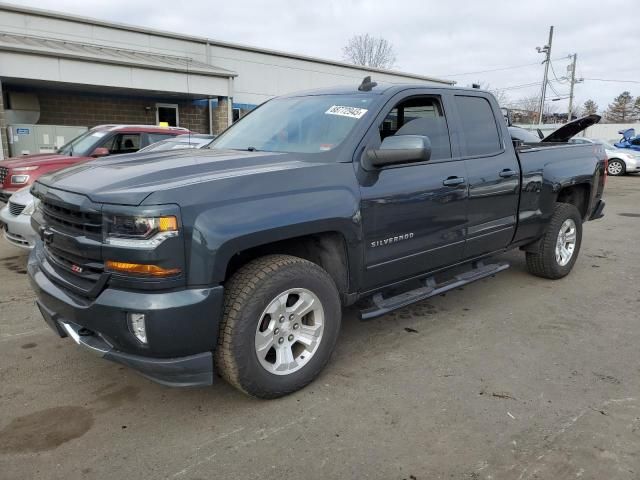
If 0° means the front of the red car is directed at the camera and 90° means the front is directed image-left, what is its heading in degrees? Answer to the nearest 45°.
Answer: approximately 45°

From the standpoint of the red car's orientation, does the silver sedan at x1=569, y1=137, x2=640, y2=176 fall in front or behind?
behind

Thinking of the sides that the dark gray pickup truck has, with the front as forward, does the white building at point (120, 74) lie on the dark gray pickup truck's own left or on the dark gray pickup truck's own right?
on the dark gray pickup truck's own right

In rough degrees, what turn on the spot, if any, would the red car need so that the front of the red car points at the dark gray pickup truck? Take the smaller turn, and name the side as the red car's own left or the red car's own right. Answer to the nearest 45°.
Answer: approximately 45° to the red car's own left

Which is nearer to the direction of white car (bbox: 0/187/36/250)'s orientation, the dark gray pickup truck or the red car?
the dark gray pickup truck

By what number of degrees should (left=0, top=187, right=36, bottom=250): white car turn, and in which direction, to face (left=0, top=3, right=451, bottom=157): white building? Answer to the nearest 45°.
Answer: approximately 135° to its right

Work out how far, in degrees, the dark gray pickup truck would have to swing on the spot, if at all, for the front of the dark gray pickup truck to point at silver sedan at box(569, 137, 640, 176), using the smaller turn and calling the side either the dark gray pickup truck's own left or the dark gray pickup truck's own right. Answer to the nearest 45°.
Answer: approximately 180°

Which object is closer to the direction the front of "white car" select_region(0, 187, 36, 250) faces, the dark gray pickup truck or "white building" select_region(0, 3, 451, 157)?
the dark gray pickup truck

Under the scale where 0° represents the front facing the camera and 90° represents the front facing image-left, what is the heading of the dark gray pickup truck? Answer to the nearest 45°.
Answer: approximately 45°

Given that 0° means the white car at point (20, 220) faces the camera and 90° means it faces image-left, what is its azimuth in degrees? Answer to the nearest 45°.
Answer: approximately 45°

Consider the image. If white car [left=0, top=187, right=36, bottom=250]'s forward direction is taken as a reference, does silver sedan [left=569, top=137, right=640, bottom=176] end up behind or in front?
behind

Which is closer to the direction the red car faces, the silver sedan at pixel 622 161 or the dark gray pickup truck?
the dark gray pickup truck
